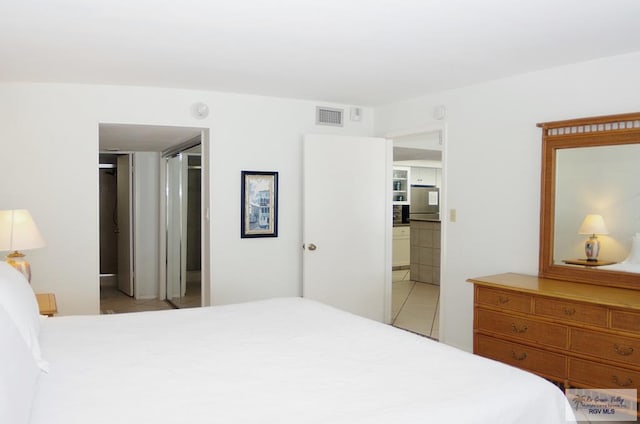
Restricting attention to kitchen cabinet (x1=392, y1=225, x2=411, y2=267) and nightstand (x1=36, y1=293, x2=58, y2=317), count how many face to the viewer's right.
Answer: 1

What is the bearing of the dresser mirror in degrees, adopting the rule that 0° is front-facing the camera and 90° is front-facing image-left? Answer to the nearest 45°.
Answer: approximately 45°

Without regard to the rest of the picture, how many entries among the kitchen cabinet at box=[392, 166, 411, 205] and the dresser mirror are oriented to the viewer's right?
0

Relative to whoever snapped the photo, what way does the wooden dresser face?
facing the viewer and to the left of the viewer

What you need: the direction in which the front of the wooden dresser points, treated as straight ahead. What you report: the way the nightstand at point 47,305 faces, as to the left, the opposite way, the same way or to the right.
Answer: the opposite way

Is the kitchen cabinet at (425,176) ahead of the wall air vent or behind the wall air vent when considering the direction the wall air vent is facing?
behind

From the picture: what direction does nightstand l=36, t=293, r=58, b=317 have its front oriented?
to the viewer's right

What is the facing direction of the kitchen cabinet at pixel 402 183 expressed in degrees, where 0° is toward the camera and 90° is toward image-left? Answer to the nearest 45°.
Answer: approximately 0°

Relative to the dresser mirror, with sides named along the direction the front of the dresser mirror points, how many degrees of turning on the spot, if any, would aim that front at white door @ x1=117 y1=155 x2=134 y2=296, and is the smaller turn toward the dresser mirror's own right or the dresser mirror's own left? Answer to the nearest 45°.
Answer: approximately 45° to the dresser mirror's own right

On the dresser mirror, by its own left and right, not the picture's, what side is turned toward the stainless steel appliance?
right
